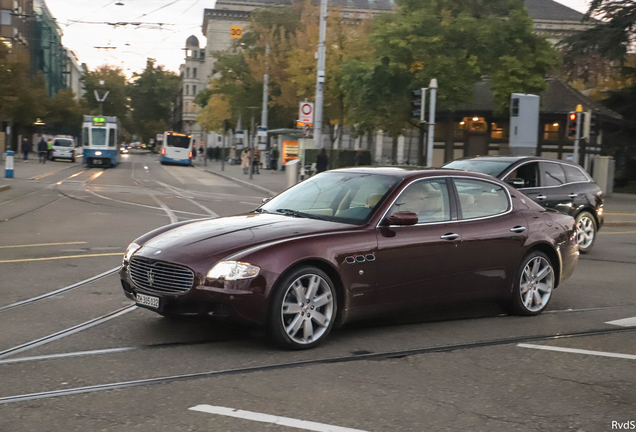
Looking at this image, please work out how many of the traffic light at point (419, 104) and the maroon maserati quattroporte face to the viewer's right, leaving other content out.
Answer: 0

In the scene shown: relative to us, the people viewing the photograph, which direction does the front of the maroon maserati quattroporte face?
facing the viewer and to the left of the viewer

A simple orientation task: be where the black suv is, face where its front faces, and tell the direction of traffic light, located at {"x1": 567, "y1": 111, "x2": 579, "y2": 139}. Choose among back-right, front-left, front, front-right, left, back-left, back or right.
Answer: back-right

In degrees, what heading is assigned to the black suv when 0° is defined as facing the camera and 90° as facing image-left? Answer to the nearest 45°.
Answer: approximately 45°

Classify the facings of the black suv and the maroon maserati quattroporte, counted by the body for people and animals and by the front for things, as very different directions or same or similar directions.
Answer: same or similar directions

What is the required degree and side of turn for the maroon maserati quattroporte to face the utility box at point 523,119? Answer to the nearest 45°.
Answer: approximately 135° to its right

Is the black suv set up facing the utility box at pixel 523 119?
no

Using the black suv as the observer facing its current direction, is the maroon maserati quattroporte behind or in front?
in front

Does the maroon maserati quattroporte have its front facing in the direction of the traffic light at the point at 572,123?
no

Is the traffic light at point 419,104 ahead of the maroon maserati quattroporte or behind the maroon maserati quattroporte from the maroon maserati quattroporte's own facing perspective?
behind

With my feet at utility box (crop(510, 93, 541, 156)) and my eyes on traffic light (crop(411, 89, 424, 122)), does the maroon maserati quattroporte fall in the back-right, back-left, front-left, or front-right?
front-left

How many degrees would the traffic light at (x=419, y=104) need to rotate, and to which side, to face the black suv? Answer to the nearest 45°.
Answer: approximately 90° to its left

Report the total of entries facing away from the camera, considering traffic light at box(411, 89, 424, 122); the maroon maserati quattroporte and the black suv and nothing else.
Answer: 0
